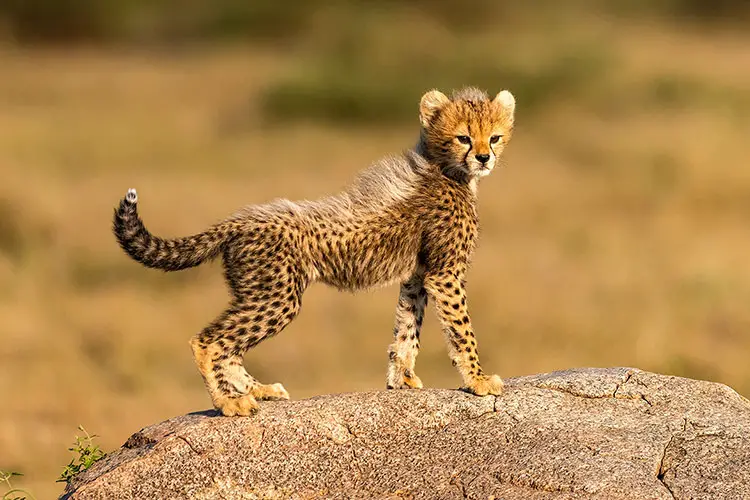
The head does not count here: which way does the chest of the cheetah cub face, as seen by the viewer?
to the viewer's right
